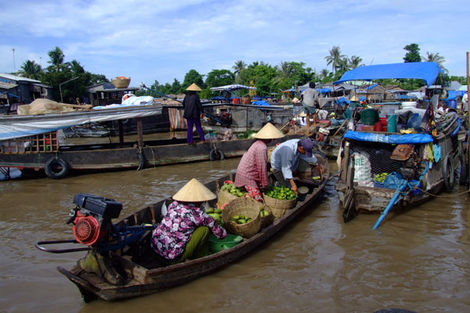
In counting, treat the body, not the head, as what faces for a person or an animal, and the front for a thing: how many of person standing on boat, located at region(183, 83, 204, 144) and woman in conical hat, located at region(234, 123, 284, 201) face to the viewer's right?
1

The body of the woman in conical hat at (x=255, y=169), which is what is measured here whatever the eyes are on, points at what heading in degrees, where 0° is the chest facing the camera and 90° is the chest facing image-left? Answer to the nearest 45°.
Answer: approximately 270°

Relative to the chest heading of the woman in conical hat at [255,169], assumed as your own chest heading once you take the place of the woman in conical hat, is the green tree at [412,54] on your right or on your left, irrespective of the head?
on your left

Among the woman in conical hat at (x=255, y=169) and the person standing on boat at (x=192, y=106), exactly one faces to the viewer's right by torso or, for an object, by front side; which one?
the woman in conical hat
